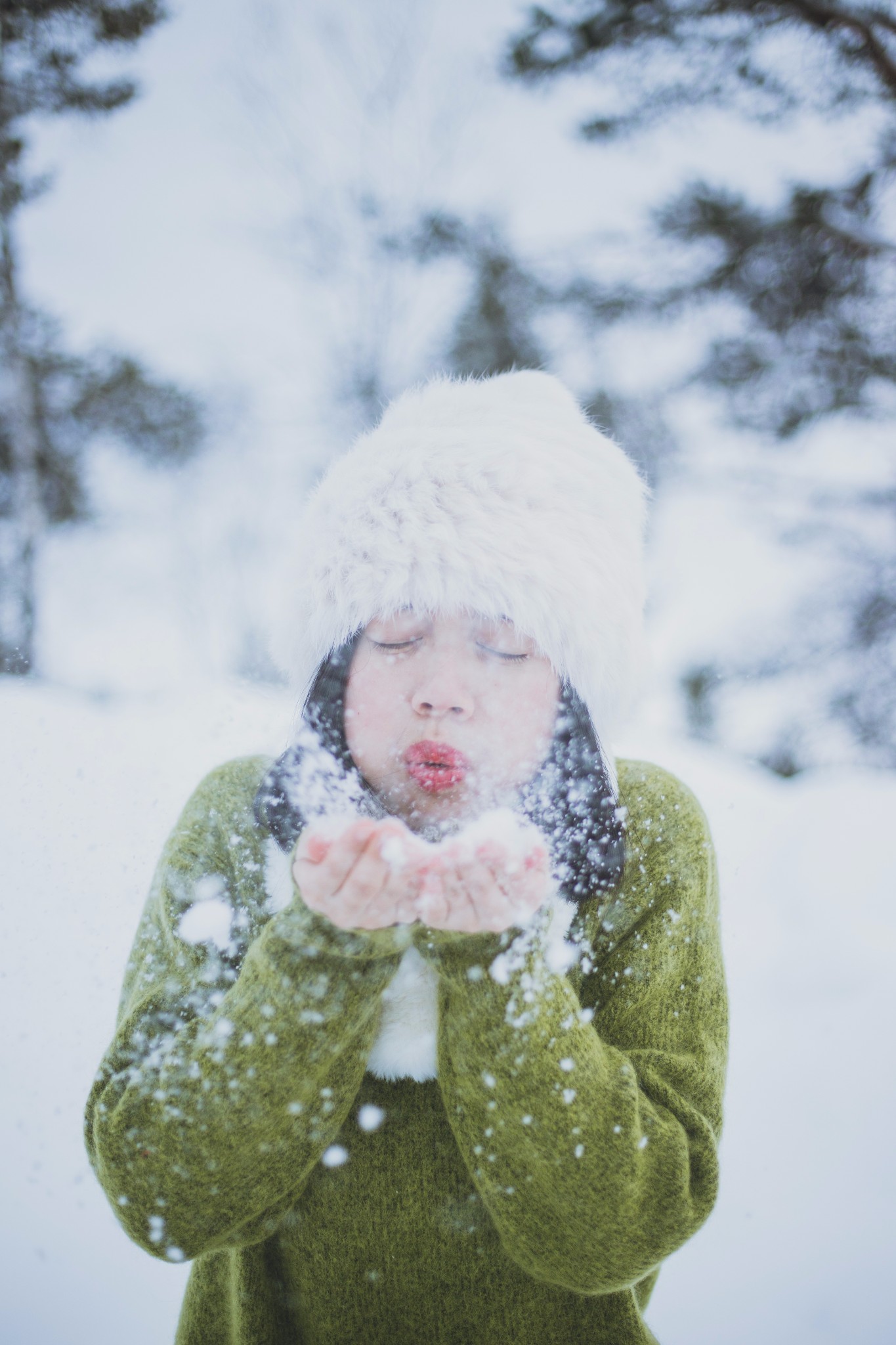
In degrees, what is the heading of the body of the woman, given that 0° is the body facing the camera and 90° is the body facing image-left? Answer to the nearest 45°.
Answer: approximately 0°

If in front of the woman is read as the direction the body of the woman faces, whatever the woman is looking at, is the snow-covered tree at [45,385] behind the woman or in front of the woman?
behind
